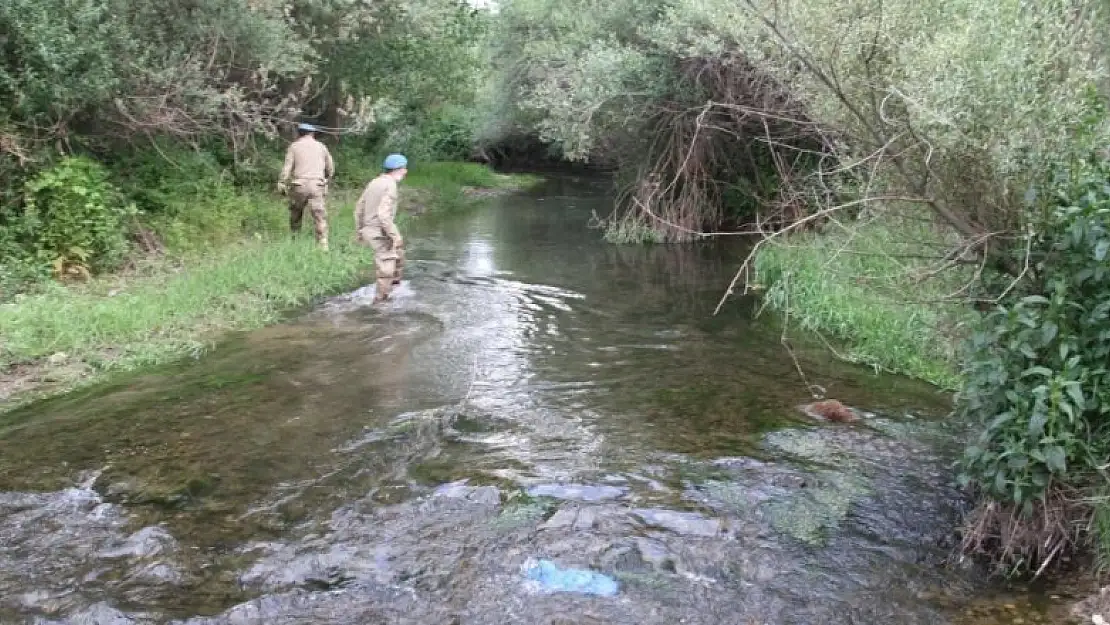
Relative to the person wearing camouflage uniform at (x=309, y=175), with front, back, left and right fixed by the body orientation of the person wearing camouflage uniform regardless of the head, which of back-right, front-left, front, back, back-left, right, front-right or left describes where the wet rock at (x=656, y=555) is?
back

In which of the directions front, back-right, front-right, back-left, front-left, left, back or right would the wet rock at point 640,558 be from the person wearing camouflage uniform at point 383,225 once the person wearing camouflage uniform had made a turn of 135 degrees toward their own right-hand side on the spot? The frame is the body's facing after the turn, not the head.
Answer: front-left

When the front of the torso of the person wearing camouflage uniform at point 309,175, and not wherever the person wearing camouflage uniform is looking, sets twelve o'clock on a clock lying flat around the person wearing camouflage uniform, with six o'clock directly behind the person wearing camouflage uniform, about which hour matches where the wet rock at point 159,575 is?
The wet rock is roughly at 6 o'clock from the person wearing camouflage uniform.

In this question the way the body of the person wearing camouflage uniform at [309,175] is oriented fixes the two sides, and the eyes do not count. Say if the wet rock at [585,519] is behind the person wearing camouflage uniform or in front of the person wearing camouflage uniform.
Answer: behind

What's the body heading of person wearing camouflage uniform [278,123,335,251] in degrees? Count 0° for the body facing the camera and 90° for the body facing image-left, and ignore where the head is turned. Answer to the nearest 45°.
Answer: approximately 180°

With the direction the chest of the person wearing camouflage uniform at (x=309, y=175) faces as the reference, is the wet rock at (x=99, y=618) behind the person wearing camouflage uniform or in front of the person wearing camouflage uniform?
behind

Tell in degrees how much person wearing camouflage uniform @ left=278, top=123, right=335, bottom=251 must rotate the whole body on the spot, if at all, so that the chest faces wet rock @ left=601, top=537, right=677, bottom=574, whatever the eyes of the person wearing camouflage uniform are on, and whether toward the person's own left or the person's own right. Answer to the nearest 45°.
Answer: approximately 180°
